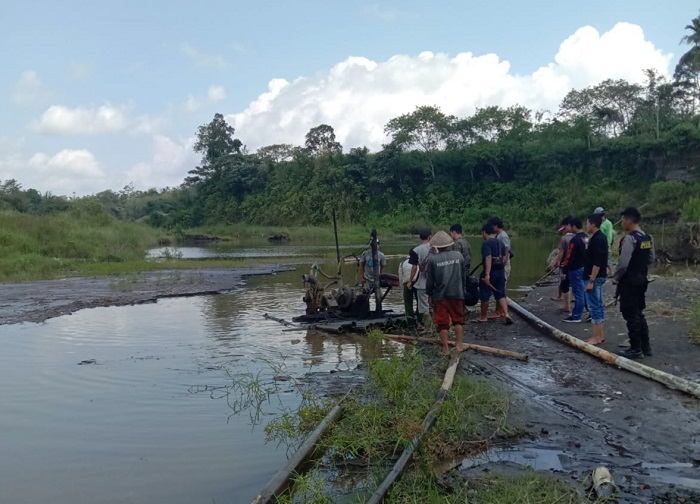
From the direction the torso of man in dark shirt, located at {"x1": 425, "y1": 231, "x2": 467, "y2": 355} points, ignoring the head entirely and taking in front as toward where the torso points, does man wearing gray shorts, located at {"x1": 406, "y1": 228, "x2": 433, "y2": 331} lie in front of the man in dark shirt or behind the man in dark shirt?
in front

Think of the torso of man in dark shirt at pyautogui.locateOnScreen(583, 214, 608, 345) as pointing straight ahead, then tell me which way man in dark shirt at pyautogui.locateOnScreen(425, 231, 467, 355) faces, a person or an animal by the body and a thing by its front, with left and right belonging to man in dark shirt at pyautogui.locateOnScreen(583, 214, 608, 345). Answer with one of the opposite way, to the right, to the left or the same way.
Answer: to the right

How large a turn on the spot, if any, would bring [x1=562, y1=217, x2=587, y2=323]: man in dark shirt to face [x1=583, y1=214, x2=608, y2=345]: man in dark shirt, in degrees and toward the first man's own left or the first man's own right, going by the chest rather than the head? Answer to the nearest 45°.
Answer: approximately 90° to the first man's own left

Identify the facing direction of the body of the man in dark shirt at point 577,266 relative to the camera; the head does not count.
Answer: to the viewer's left

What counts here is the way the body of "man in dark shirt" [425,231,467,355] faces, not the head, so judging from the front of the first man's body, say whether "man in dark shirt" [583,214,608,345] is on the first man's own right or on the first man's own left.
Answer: on the first man's own right

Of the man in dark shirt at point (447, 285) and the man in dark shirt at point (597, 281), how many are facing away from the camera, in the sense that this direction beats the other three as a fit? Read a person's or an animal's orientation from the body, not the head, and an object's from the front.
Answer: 1

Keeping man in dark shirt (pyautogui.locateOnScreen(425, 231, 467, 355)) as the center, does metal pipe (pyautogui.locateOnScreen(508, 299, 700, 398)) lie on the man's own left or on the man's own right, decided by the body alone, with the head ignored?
on the man's own right

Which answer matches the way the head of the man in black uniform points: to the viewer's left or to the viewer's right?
to the viewer's left

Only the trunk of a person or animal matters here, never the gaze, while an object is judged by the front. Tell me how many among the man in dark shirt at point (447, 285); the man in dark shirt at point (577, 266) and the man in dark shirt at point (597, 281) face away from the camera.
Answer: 1

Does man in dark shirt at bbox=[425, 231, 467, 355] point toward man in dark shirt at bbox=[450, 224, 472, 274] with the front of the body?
yes

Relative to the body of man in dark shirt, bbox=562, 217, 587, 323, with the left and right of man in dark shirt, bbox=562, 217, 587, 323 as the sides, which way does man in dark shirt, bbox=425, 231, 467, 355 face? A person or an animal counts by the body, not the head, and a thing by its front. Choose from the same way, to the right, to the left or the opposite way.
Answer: to the right

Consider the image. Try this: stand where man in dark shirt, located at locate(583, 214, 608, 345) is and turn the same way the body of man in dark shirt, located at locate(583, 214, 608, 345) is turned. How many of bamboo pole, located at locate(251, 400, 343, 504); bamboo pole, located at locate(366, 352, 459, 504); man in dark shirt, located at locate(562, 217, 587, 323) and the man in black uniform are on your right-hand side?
1

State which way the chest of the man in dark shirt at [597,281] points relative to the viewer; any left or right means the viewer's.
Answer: facing to the left of the viewer

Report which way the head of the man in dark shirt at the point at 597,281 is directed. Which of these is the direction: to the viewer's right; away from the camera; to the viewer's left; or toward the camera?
to the viewer's left

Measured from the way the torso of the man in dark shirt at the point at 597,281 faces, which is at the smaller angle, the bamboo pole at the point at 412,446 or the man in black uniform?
the bamboo pole

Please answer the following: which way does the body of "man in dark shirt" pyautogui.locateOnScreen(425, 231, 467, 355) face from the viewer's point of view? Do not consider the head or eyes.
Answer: away from the camera
